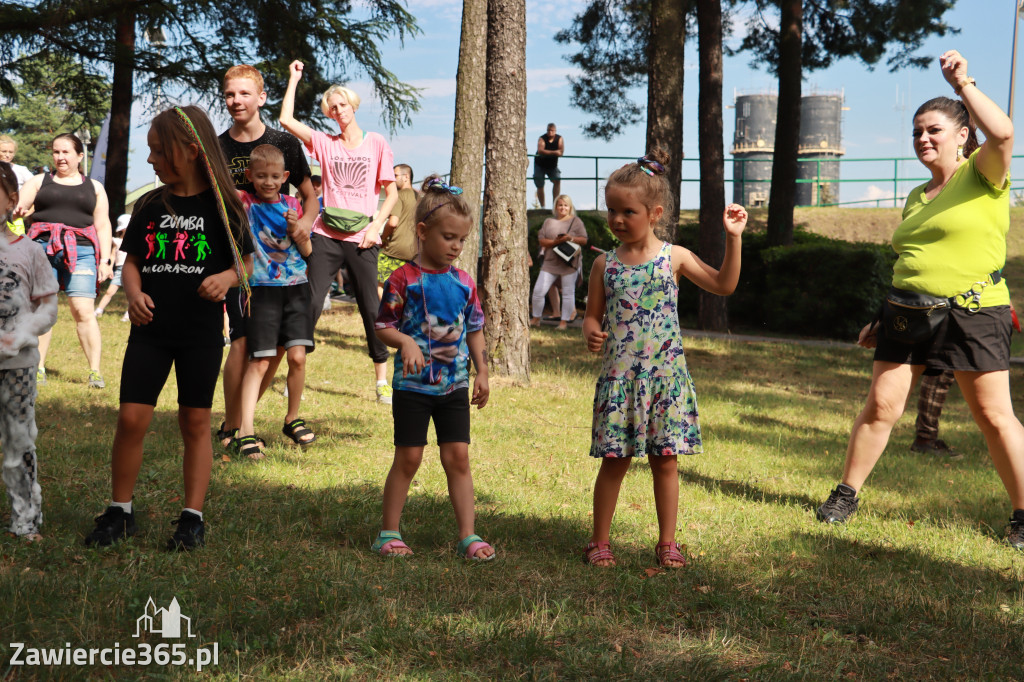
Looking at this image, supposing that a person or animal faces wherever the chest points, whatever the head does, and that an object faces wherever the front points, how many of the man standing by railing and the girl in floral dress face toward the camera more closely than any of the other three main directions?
2

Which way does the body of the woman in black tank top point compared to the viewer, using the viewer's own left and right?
facing the viewer

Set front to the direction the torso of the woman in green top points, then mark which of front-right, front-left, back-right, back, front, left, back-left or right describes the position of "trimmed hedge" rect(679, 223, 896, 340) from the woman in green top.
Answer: back-right

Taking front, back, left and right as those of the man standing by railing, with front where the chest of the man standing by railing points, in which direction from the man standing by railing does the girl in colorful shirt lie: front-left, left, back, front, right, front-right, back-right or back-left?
front

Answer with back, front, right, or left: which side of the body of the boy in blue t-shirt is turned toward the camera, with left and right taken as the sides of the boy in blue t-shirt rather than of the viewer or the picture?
front

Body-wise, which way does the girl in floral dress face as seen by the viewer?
toward the camera

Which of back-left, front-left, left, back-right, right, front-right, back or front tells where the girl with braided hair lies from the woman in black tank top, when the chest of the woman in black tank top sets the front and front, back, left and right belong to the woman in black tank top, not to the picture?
front

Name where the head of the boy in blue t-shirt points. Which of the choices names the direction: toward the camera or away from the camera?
toward the camera

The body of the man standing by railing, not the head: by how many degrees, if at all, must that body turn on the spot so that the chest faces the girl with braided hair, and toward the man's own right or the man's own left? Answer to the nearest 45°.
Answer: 0° — they already face them

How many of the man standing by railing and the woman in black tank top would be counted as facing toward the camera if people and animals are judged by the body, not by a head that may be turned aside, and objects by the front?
2

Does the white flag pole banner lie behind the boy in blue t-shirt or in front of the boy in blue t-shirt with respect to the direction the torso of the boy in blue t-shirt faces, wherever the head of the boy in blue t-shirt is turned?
behind

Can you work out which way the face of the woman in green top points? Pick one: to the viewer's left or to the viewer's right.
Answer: to the viewer's left
